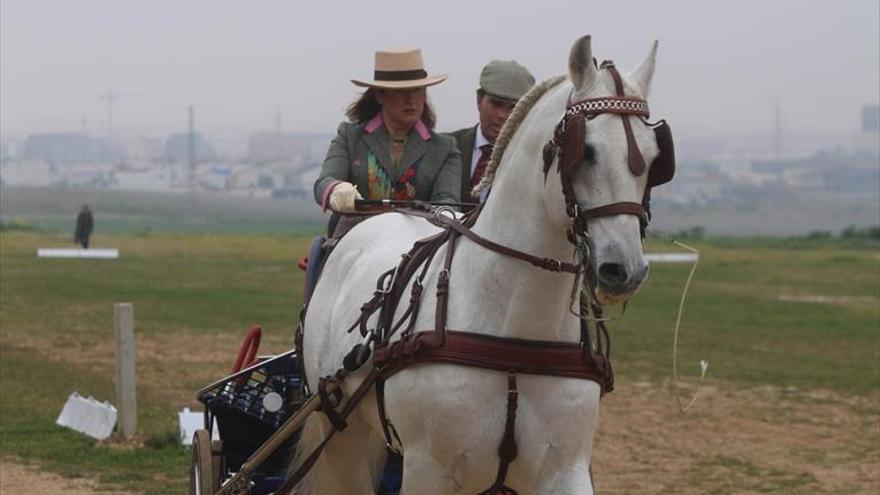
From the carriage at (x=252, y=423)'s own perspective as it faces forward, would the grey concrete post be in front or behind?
behind

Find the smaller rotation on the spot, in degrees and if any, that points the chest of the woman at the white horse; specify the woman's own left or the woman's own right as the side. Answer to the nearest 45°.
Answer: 0° — they already face it

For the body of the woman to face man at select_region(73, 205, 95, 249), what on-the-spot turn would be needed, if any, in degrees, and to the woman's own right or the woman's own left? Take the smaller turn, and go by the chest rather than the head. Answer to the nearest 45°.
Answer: approximately 180°

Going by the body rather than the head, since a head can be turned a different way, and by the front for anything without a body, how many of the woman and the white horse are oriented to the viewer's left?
0

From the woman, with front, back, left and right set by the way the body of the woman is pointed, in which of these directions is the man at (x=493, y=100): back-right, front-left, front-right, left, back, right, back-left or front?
left

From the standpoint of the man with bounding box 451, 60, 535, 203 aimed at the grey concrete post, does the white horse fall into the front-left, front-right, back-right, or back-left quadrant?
back-left

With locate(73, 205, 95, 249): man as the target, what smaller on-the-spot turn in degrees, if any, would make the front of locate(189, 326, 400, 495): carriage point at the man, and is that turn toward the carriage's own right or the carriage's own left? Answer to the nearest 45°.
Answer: approximately 135° to the carriage's own left

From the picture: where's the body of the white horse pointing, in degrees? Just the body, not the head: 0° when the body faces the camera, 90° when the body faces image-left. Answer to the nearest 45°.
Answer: approximately 315°

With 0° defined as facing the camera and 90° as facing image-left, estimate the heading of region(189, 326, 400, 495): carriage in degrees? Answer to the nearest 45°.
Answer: approximately 315°

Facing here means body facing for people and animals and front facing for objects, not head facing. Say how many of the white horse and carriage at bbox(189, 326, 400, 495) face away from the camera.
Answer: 0
